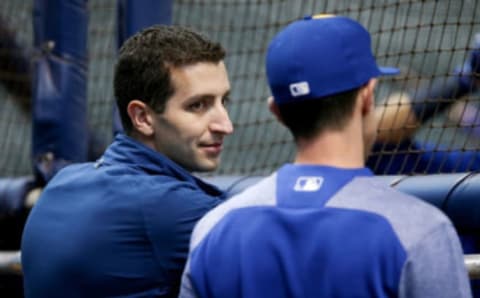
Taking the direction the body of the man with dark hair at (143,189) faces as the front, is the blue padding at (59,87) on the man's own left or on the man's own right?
on the man's own left

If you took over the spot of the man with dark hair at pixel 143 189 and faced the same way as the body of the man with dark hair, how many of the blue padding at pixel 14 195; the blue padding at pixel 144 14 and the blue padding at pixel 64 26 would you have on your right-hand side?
0

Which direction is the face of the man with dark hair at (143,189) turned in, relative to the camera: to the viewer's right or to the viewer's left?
to the viewer's right

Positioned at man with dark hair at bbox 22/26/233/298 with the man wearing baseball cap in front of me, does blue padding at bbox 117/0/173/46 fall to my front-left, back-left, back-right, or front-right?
back-left

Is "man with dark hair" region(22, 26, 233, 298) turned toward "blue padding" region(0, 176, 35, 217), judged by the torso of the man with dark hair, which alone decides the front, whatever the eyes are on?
no
